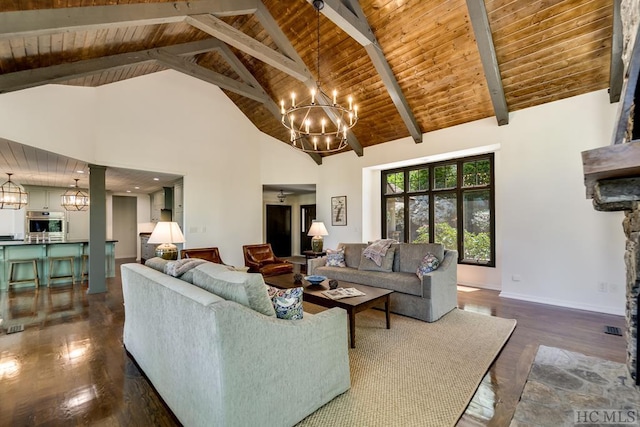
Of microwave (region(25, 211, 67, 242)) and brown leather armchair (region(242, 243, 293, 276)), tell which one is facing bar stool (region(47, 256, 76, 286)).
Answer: the microwave

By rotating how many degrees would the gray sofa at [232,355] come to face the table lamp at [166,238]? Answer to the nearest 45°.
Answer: approximately 45° to its left

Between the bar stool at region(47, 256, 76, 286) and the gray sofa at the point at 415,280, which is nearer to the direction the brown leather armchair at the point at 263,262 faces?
the gray sofa

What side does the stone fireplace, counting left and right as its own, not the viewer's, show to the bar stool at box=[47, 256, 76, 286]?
front

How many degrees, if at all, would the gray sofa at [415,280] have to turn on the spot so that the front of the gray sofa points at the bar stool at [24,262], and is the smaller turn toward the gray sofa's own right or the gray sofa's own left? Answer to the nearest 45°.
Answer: approximately 45° to the gray sofa's own right

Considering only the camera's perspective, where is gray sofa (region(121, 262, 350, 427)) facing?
facing away from the viewer and to the right of the viewer

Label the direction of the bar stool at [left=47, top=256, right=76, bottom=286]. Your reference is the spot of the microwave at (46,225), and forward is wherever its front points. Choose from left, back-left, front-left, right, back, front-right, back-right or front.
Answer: front

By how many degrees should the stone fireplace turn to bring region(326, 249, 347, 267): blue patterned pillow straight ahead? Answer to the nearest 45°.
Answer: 0° — it already faces it

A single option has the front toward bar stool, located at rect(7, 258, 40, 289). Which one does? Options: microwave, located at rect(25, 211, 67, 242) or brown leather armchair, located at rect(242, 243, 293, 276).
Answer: the microwave

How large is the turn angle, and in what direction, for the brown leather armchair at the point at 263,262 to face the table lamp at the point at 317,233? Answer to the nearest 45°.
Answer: approximately 90° to its left

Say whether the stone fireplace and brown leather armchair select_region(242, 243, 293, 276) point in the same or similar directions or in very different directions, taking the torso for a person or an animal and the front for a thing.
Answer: very different directions

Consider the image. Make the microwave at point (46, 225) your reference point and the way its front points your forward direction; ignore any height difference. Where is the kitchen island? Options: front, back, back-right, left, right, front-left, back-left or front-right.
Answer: front

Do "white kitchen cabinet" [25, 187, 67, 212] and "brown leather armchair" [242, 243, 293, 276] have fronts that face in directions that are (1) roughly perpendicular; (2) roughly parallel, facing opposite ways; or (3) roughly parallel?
roughly parallel

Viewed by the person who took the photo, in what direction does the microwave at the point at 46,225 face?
facing the viewer

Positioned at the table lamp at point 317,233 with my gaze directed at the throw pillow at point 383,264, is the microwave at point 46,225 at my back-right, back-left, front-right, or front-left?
back-right

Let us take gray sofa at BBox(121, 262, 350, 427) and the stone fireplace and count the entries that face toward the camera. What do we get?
0

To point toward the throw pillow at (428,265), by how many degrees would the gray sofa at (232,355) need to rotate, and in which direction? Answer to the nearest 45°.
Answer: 0° — it already faces it

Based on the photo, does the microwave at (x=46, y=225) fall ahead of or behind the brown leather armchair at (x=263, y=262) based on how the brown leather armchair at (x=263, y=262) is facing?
behind

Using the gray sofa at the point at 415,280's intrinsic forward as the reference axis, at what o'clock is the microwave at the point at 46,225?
The microwave is roughly at 2 o'clock from the gray sofa.

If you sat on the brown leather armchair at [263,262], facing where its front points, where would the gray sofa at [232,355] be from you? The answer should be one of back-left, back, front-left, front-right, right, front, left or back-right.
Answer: front-right

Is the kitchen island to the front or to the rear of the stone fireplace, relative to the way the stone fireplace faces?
to the front
